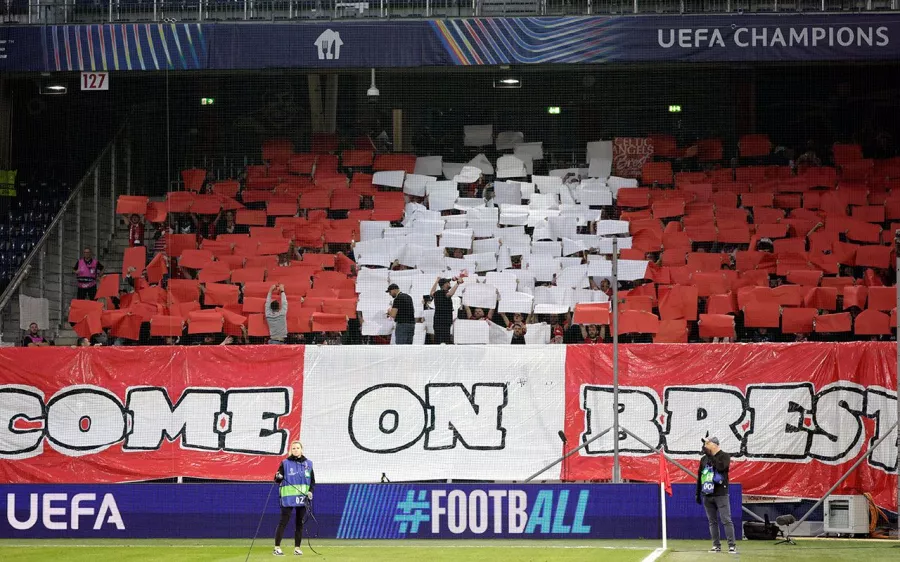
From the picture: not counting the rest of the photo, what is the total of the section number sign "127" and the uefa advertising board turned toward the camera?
2

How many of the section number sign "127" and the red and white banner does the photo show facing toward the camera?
2

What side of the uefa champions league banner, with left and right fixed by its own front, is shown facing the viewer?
front

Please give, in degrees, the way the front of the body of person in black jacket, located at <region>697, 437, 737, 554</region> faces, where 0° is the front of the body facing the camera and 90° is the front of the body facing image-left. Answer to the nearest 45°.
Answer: approximately 45°

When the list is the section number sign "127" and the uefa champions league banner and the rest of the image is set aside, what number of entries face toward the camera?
2

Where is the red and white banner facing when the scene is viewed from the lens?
facing the viewer

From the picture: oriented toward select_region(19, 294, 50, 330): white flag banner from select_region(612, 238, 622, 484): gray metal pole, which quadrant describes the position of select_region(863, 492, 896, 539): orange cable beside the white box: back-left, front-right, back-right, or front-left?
back-right

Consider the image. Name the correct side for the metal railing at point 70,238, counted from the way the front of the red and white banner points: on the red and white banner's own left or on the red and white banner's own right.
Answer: on the red and white banner's own right
